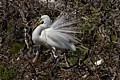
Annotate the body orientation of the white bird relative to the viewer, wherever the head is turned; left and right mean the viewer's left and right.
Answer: facing to the left of the viewer
